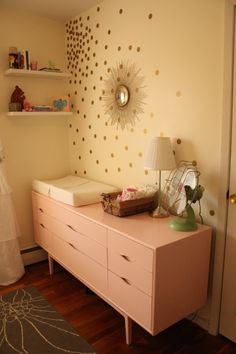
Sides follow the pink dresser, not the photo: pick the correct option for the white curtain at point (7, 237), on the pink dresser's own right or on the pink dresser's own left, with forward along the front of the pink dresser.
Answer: on the pink dresser's own right

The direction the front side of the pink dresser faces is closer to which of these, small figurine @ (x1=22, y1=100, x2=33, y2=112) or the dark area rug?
the dark area rug

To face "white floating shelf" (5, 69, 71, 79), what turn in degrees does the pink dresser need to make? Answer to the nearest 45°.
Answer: approximately 90° to its right

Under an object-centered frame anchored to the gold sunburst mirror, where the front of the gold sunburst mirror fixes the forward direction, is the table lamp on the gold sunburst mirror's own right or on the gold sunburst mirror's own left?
on the gold sunburst mirror's own left

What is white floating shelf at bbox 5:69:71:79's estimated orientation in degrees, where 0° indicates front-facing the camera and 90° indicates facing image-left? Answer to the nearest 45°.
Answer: approximately 0°

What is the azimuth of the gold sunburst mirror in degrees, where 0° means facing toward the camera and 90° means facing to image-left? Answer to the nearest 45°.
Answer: approximately 45°

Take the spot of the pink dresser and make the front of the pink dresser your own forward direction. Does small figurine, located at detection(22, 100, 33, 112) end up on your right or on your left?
on your right
